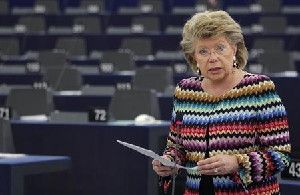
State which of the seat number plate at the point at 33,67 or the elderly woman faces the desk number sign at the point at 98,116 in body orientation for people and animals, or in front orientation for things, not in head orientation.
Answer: the seat number plate

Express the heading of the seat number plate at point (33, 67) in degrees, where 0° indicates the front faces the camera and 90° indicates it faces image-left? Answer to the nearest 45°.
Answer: approximately 0°

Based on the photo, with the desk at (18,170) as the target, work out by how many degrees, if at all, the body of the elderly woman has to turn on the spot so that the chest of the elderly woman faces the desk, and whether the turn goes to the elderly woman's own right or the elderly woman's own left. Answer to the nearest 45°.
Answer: approximately 90° to the elderly woman's own right

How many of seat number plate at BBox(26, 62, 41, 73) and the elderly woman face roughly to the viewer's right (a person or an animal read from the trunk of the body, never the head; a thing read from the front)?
0

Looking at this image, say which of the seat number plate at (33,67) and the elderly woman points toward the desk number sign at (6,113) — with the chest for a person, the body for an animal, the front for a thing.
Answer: the seat number plate

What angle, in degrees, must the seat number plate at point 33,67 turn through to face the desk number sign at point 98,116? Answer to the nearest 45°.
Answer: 0° — it already faces it

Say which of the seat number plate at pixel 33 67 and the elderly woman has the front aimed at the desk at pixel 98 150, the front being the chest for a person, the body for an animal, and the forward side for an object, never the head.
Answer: the seat number plate

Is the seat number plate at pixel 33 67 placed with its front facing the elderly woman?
yes

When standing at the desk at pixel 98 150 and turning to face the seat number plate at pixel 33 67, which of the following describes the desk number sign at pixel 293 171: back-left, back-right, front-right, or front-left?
back-right

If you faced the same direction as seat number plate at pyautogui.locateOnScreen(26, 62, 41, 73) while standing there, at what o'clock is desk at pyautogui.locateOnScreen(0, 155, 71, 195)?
The desk is roughly at 12 o'clock from the seat number plate.
